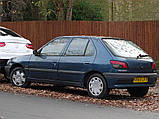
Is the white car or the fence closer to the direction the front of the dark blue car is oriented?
the white car

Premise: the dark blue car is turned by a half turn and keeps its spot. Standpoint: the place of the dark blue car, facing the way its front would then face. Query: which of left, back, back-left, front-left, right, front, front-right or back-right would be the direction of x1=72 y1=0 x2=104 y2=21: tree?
back-left

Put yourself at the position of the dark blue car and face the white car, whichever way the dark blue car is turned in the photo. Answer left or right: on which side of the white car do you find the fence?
right

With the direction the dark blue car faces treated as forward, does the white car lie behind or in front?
in front

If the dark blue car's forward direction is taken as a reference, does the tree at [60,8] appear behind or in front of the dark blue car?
in front

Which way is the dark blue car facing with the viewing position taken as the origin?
facing away from the viewer and to the left of the viewer

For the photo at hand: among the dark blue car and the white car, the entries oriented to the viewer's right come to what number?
0

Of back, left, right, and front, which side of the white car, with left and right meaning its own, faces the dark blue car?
back

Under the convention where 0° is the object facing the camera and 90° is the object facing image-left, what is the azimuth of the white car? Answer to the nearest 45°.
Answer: approximately 135°

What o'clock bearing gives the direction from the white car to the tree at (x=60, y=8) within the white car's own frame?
The tree is roughly at 2 o'clock from the white car.

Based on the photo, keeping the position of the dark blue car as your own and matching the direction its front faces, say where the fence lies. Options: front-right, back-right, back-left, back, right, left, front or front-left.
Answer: front-right

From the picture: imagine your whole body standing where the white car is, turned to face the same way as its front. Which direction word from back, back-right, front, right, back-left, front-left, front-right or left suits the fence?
right
